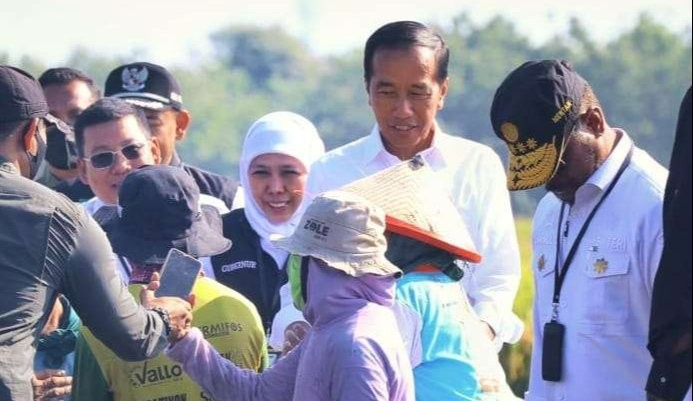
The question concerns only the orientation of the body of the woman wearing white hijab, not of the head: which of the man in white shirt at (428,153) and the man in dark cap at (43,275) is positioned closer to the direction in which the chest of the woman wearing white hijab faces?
the man in dark cap

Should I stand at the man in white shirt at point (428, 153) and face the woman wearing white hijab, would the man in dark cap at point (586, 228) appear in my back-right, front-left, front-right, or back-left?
back-left

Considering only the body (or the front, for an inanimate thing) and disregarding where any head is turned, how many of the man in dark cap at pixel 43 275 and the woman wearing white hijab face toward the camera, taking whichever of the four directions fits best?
1

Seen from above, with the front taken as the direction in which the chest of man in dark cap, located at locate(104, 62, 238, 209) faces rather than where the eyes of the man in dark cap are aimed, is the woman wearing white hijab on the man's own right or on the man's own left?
on the man's own left

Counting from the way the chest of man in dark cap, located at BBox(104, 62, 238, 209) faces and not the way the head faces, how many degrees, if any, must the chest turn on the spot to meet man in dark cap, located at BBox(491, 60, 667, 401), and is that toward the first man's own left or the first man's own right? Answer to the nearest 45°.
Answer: approximately 90° to the first man's own left

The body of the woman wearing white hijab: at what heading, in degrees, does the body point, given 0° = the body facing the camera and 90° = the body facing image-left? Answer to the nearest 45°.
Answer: approximately 0°

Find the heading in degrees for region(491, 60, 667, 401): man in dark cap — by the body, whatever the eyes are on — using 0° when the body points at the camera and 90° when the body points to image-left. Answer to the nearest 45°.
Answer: approximately 45°

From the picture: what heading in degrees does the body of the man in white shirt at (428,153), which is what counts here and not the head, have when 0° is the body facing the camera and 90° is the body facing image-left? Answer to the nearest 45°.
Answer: approximately 0°

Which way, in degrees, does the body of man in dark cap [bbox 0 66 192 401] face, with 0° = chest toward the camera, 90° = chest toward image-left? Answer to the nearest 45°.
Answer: approximately 225°
